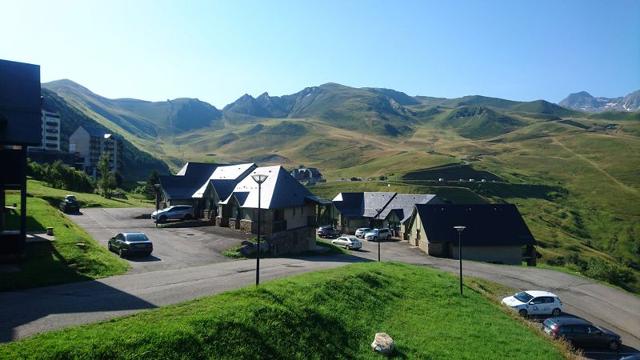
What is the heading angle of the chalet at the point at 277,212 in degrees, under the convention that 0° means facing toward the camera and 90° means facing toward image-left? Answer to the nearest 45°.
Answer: approximately 45°

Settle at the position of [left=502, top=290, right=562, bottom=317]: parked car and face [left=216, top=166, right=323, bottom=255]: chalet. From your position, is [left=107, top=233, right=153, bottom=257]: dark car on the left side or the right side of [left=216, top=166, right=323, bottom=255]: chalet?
left

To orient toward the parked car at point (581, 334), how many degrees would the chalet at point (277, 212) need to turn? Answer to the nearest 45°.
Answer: approximately 90° to its left

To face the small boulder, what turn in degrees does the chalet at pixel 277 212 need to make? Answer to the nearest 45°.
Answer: approximately 45° to its left

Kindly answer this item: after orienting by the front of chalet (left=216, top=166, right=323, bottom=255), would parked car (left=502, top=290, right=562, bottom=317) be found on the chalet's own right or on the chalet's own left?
on the chalet's own left

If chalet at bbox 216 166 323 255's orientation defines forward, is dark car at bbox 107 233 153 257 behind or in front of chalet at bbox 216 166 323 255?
in front

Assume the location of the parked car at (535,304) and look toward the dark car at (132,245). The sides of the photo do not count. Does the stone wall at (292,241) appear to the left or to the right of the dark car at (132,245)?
right
